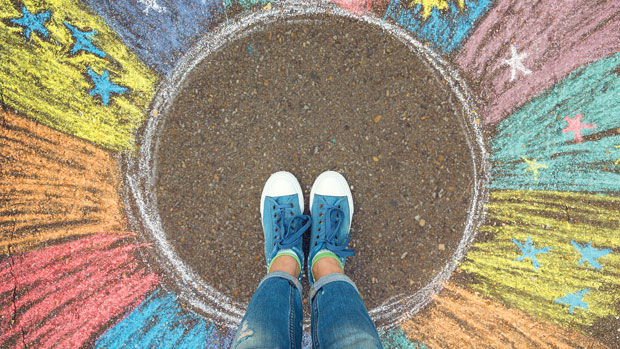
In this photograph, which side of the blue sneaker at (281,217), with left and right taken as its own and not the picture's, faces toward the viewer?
back

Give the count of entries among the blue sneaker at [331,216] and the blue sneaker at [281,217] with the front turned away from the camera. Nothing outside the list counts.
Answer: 2

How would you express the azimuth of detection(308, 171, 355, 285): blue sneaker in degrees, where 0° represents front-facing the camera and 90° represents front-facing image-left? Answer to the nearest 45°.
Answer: approximately 180°
